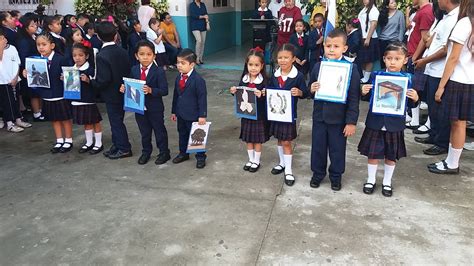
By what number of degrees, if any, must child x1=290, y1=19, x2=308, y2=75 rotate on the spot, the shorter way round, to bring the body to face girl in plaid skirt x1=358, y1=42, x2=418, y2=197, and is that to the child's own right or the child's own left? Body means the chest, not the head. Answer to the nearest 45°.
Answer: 0° — they already face them

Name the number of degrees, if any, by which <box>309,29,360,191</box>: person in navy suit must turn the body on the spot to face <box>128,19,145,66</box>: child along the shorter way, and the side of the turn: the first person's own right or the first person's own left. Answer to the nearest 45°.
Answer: approximately 135° to the first person's own right

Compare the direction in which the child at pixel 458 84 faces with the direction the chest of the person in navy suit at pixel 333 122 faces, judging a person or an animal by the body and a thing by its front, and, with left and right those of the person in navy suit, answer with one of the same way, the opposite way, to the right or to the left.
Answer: to the right

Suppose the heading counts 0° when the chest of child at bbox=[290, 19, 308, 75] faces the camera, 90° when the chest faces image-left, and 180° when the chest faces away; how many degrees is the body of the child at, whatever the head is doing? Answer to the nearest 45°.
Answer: approximately 0°

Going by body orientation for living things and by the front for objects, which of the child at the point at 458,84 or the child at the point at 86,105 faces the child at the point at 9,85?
the child at the point at 458,84

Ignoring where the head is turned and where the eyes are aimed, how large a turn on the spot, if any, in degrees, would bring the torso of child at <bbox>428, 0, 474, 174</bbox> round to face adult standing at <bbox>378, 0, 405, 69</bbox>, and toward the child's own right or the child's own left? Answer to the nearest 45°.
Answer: approximately 90° to the child's own right

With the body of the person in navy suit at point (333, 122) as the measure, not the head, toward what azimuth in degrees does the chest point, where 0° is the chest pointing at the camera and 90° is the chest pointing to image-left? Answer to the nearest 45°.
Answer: approximately 0°

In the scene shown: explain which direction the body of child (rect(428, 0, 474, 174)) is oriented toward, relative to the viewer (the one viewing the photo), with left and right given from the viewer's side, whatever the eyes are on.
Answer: facing to the left of the viewer
